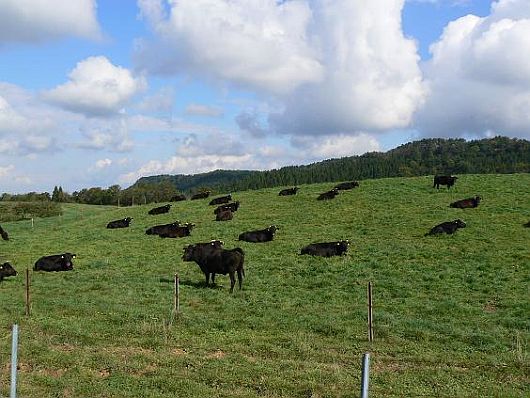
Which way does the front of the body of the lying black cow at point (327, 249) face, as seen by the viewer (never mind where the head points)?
to the viewer's right

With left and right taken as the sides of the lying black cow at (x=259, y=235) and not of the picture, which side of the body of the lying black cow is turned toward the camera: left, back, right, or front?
right

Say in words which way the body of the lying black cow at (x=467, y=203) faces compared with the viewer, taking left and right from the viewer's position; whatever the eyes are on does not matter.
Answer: facing to the right of the viewer
